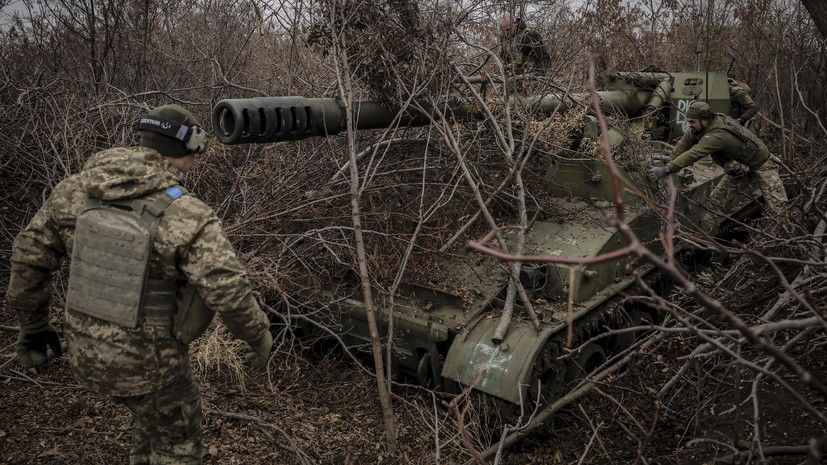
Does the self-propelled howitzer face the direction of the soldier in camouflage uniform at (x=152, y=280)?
yes

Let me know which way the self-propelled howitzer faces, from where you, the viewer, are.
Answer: facing the viewer and to the left of the viewer

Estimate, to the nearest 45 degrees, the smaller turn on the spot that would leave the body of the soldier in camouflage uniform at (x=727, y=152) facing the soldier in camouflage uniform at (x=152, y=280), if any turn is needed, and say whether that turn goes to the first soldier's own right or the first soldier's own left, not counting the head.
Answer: approximately 45° to the first soldier's own left

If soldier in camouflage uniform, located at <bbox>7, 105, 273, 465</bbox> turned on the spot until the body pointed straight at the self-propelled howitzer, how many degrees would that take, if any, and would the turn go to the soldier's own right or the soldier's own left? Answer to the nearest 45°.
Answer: approximately 45° to the soldier's own right

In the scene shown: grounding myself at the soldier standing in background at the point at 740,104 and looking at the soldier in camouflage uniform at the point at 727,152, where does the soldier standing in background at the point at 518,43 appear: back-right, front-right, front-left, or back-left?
front-right

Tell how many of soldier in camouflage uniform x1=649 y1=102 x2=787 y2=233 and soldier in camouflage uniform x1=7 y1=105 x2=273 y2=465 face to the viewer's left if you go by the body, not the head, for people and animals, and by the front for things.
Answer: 1

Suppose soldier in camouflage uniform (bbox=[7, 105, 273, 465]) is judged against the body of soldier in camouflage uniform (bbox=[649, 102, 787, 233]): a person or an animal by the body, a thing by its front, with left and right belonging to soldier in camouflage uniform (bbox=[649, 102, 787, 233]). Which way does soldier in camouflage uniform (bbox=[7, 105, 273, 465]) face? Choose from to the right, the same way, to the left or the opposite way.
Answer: to the right

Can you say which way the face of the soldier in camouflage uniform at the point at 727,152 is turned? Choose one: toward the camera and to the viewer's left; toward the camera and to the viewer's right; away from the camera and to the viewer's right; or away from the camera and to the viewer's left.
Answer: toward the camera and to the viewer's left

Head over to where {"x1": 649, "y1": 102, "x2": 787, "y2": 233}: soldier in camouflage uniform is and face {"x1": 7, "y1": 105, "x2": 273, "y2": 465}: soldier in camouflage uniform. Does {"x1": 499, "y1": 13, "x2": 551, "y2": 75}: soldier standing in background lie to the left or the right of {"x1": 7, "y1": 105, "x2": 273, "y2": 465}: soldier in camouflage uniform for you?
right

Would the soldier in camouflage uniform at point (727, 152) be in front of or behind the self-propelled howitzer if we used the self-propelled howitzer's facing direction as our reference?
behind

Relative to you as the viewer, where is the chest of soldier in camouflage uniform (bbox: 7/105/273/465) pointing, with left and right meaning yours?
facing away from the viewer and to the right of the viewer

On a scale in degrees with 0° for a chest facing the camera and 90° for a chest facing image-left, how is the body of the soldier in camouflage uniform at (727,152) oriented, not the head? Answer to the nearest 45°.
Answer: approximately 90°

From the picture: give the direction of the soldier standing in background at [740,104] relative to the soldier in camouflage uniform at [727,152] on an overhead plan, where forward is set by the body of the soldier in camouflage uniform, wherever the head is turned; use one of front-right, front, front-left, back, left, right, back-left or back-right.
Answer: right

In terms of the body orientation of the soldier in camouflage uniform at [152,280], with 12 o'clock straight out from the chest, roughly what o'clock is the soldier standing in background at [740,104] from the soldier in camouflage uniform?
The soldier standing in background is roughly at 1 o'clock from the soldier in camouflage uniform.
